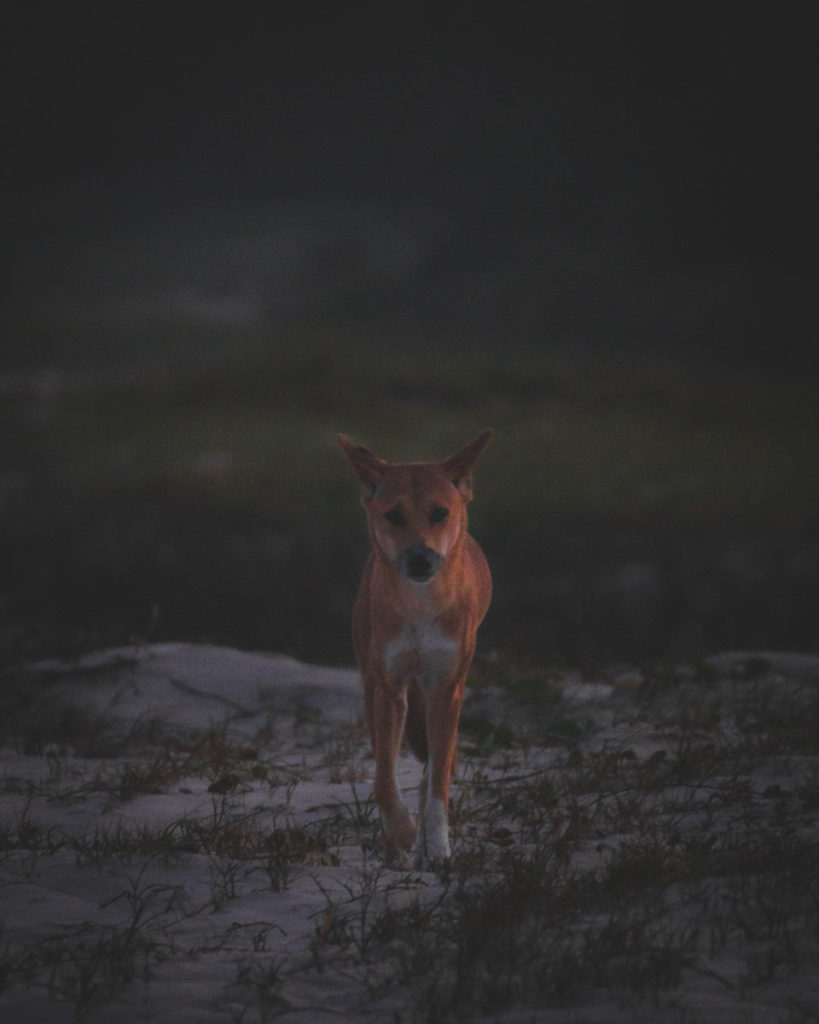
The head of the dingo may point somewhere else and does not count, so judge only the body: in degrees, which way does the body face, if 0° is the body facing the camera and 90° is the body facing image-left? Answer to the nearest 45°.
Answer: approximately 0°
